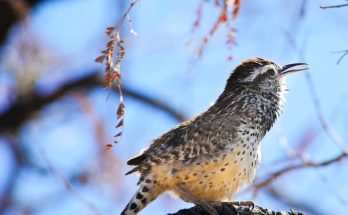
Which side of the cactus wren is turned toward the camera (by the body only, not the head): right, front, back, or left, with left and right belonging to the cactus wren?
right
